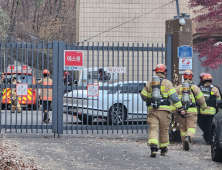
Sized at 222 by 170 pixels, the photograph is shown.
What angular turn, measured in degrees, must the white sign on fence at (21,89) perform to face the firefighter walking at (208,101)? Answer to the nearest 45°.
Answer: approximately 90° to its left

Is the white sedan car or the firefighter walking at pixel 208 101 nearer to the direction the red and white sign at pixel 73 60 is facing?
the firefighter walking

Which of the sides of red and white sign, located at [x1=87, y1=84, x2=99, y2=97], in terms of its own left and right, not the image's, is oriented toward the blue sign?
left

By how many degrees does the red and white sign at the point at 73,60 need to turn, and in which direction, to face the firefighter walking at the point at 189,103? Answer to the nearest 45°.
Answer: approximately 90° to its left

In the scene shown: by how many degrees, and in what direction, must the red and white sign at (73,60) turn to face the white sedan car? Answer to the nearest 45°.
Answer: approximately 135° to its left

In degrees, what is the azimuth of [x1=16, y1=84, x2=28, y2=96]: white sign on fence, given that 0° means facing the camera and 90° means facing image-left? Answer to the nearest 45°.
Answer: approximately 0°

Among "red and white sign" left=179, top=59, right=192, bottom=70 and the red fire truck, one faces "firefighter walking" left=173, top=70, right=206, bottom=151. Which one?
the red and white sign

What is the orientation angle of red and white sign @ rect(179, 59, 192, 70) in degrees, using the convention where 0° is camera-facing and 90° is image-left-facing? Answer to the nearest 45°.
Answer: approximately 0°
